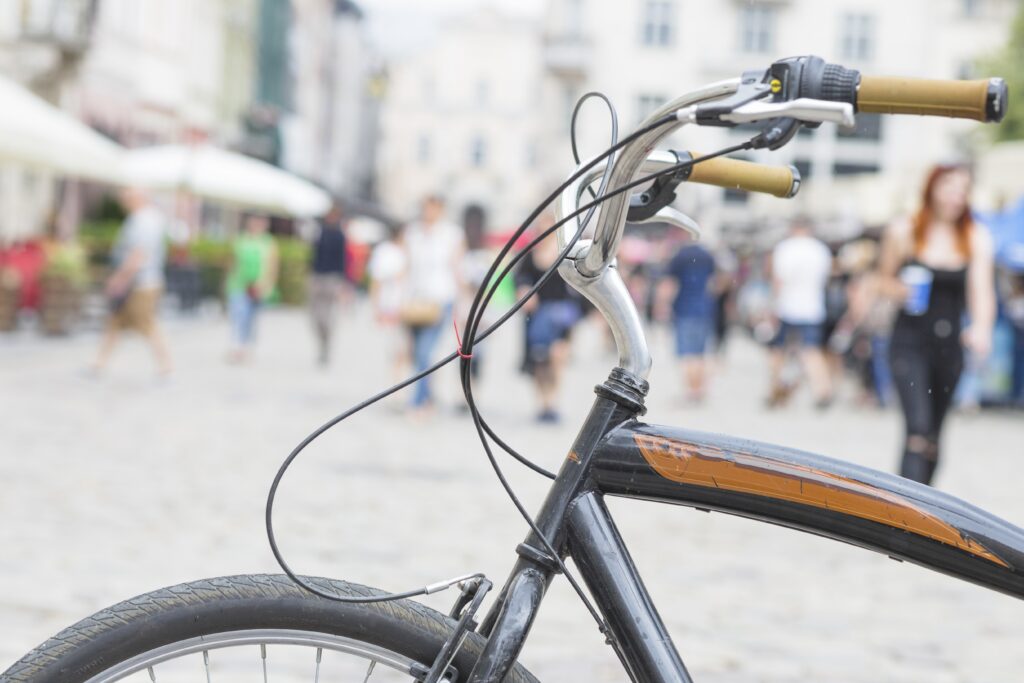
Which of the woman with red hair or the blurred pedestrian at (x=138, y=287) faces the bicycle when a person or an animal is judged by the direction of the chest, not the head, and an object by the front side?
the woman with red hair

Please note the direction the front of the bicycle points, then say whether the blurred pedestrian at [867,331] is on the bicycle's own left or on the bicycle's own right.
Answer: on the bicycle's own right

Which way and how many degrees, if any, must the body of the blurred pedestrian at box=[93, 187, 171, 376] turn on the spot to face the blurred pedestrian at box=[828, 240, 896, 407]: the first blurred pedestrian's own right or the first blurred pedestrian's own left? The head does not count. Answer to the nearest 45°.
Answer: approximately 180°

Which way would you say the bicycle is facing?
to the viewer's left

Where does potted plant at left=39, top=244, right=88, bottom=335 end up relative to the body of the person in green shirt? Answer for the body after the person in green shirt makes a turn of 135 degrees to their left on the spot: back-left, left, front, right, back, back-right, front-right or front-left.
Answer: back-left

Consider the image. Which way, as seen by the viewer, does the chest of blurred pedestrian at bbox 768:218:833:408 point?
away from the camera

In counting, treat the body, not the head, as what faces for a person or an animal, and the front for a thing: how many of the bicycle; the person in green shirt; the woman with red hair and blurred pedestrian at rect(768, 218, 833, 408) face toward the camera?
2

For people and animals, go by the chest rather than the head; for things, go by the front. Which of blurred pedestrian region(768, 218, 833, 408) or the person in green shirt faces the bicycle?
the person in green shirt

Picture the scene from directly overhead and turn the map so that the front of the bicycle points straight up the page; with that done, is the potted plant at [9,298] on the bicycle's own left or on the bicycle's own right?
on the bicycle's own right

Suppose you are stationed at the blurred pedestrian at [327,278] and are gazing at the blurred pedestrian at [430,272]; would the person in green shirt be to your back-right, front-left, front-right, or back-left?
back-right

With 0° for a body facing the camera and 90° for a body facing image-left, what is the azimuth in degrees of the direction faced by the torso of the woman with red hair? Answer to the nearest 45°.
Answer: approximately 0°

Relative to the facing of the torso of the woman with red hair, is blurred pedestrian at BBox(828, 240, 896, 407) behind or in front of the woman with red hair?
behind

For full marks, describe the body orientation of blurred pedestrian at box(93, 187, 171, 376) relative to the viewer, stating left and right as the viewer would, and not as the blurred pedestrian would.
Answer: facing to the left of the viewer

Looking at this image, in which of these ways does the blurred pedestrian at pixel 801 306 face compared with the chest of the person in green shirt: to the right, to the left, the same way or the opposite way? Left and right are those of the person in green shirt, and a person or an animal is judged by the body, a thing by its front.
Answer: the opposite way
